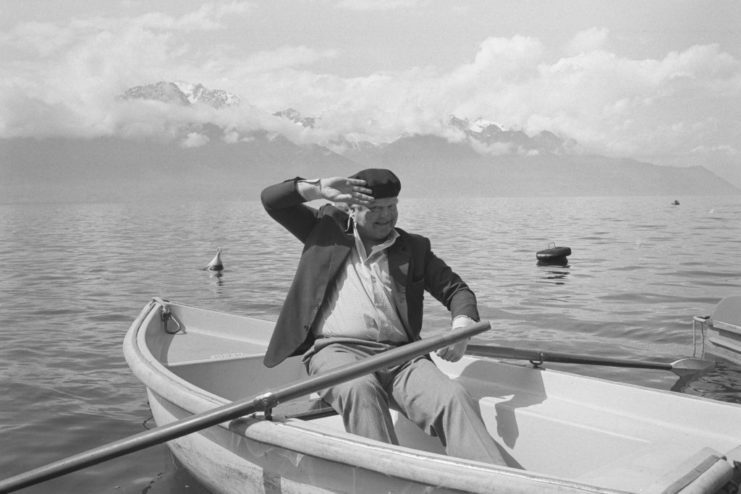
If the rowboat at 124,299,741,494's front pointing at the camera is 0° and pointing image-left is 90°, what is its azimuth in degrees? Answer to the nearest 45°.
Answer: approximately 135°

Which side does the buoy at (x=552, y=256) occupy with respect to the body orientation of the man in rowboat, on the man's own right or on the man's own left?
on the man's own left

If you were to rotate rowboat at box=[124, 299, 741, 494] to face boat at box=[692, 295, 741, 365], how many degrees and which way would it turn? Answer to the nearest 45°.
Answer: approximately 90° to its right

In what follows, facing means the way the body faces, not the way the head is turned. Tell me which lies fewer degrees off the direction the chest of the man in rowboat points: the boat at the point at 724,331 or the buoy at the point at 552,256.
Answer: the boat

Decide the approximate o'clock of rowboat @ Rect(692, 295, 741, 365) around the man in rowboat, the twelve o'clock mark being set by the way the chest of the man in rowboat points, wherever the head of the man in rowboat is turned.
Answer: The rowboat is roughly at 9 o'clock from the man in rowboat.

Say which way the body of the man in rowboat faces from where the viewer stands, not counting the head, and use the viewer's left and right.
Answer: facing the viewer and to the right of the viewer
